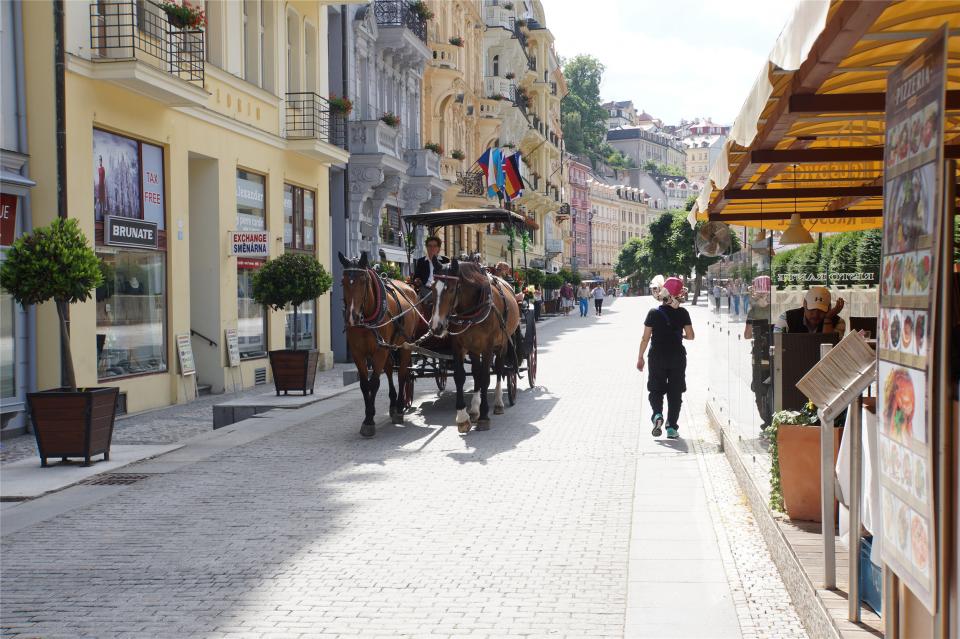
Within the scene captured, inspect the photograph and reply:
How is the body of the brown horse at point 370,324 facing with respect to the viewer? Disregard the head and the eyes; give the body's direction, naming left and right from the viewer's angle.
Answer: facing the viewer and to the left of the viewer

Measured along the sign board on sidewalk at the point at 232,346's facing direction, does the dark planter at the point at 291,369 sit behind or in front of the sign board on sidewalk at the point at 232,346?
in front

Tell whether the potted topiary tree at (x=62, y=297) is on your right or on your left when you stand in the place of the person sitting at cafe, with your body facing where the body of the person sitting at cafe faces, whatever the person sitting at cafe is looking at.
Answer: on your right

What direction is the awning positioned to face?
to the viewer's left

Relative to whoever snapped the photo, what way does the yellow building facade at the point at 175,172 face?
facing the viewer and to the right of the viewer

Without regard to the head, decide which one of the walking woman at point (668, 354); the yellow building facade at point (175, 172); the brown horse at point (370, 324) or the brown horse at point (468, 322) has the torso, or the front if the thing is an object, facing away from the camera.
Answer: the walking woman

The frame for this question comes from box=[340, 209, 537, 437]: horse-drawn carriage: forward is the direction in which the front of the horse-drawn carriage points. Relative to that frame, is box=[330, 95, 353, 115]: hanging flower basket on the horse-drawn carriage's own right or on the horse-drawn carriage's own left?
on the horse-drawn carriage's own right

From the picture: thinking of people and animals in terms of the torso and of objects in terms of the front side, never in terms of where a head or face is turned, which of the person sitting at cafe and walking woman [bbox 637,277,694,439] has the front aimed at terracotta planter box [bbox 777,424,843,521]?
the person sitting at cafe

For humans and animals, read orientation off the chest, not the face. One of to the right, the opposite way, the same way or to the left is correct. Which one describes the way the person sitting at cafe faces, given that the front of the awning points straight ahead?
to the left

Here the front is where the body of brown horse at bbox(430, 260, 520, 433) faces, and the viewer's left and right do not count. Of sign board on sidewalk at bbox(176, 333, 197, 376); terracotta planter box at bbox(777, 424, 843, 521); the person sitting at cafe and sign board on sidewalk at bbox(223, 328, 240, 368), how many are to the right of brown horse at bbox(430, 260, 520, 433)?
2

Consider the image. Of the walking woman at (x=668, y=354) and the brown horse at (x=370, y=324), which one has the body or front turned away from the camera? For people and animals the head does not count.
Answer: the walking woman

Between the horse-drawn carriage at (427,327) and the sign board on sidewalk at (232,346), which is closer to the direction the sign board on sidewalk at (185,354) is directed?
the horse-drawn carriage

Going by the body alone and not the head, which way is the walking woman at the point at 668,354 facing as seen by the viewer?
away from the camera
